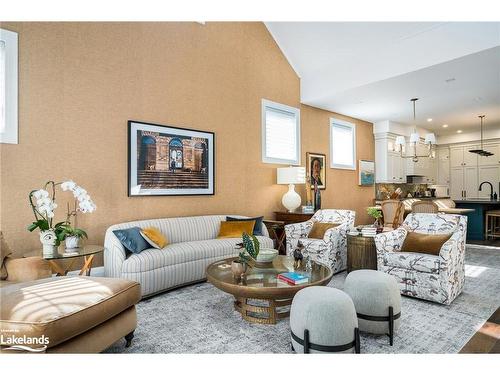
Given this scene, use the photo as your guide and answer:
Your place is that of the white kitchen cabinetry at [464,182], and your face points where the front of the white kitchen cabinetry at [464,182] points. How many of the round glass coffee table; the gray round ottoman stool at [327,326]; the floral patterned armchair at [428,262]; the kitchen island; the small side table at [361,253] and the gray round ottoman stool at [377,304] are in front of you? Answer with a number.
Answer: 6

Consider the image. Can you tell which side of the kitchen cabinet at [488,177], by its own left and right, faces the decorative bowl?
front

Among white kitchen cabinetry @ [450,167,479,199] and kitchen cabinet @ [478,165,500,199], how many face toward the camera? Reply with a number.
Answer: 2

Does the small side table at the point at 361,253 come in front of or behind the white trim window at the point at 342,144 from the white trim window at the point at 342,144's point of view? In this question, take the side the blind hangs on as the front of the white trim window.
in front

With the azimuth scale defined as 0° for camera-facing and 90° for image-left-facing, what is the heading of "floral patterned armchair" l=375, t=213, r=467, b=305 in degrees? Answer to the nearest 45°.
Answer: approximately 45°

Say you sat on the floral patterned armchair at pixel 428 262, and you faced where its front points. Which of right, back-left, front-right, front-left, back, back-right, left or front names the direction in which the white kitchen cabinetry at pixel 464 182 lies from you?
back-right

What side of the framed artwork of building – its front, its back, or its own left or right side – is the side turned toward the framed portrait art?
left

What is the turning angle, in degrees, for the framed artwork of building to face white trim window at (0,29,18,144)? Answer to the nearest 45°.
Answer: approximately 90° to its right

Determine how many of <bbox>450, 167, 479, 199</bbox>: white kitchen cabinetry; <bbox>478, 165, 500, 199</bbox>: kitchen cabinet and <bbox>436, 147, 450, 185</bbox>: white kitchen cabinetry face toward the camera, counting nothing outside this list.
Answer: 3

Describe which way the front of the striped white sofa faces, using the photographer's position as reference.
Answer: facing the viewer and to the right of the viewer

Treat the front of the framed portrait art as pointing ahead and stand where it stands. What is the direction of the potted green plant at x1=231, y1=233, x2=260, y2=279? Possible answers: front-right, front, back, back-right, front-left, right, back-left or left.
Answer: front-right

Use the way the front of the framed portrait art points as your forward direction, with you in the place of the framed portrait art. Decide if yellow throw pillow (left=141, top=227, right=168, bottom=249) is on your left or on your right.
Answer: on your right

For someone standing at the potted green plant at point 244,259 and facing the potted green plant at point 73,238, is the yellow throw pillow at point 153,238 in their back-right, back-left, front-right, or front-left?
front-right

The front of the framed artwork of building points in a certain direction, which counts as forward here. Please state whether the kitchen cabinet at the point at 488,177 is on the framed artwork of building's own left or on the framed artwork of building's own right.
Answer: on the framed artwork of building's own left

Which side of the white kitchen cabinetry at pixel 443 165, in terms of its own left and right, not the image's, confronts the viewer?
front

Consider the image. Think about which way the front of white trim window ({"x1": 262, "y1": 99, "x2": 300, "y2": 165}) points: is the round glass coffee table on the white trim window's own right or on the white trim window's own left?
on the white trim window's own right

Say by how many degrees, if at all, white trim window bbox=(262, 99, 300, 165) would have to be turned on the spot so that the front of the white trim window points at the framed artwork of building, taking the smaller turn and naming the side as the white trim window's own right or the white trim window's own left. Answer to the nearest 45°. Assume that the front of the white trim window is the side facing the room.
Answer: approximately 90° to the white trim window's own right
